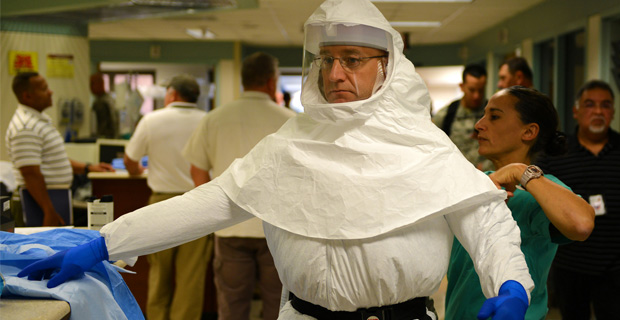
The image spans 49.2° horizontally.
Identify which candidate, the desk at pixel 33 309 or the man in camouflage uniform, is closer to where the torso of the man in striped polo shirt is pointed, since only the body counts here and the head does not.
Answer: the man in camouflage uniform

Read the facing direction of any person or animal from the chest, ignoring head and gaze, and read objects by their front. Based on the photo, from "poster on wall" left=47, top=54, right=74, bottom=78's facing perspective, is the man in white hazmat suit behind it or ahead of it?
ahead

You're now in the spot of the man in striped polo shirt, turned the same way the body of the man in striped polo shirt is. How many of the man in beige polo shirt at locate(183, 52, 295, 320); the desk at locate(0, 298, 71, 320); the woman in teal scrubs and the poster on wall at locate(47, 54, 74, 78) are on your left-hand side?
1

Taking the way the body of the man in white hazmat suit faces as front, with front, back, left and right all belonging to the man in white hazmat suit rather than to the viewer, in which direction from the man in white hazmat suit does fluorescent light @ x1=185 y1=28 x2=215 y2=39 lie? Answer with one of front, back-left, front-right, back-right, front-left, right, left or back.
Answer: back

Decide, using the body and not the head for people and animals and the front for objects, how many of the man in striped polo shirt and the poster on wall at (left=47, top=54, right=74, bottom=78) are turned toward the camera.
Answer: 1

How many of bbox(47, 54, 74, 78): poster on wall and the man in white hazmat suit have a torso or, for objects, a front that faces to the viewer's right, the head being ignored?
0

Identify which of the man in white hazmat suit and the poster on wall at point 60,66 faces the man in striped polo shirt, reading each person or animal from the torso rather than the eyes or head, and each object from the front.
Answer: the poster on wall

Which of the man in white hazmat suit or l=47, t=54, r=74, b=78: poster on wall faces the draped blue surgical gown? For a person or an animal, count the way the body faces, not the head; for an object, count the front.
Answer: the poster on wall

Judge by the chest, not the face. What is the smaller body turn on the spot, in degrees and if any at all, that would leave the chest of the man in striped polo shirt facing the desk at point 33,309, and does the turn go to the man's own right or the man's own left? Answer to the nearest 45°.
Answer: approximately 90° to the man's own right

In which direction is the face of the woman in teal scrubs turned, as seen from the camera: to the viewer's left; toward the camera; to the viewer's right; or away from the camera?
to the viewer's left

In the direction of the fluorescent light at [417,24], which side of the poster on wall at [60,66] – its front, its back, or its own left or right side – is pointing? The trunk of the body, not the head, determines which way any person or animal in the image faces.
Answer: left

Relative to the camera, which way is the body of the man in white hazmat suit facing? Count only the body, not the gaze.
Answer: toward the camera

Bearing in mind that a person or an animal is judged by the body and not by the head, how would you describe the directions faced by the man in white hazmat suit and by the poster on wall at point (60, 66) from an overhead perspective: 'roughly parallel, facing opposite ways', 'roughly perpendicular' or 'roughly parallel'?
roughly parallel

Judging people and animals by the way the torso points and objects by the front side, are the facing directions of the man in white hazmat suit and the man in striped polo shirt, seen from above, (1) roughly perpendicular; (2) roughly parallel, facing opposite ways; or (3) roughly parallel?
roughly perpendicular

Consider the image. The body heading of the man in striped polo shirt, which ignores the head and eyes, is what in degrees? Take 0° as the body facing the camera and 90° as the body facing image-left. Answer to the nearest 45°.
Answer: approximately 270°
